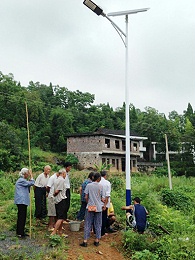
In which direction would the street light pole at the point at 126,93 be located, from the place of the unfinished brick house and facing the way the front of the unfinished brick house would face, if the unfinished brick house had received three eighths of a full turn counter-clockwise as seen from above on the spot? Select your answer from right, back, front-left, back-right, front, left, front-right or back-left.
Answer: back

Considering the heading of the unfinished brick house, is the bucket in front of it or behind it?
in front

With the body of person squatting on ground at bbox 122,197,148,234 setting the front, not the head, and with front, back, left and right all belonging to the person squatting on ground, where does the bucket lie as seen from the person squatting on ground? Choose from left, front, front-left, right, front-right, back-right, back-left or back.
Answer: front-left

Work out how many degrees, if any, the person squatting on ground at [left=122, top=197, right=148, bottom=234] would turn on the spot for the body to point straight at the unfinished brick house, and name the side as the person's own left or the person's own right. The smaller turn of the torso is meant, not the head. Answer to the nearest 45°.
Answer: approximately 45° to the person's own right

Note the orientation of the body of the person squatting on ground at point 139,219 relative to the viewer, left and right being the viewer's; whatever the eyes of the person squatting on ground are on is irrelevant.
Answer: facing away from the viewer and to the left of the viewer

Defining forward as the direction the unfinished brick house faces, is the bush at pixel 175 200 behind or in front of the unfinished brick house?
in front

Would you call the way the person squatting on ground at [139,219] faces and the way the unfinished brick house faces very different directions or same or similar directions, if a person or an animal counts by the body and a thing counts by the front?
very different directions

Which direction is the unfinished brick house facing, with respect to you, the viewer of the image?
facing the viewer and to the right of the viewer

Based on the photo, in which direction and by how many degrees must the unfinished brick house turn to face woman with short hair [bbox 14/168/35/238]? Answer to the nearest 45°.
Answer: approximately 45° to its right
